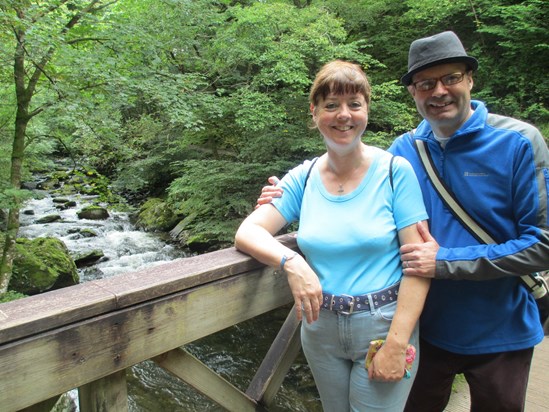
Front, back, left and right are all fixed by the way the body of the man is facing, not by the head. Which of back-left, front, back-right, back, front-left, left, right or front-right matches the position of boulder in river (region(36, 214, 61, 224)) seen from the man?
right

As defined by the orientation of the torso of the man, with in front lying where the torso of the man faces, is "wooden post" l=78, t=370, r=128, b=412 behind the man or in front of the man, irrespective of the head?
in front

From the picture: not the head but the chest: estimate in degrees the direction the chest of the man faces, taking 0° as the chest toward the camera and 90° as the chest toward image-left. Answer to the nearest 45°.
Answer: approximately 45°

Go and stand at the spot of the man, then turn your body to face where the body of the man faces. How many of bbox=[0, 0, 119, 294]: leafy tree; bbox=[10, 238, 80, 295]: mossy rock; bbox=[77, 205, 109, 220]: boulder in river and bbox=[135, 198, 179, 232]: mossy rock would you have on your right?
4

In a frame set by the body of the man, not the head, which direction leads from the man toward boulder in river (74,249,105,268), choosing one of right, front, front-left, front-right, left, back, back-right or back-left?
right

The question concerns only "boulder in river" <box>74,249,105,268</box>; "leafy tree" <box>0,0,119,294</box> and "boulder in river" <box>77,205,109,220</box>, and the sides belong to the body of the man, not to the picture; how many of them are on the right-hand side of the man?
3

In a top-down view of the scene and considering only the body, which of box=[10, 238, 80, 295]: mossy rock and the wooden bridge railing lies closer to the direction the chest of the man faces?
the wooden bridge railing

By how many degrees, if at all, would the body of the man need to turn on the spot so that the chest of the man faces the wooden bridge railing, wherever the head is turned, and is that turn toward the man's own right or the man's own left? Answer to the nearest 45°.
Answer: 0° — they already face it

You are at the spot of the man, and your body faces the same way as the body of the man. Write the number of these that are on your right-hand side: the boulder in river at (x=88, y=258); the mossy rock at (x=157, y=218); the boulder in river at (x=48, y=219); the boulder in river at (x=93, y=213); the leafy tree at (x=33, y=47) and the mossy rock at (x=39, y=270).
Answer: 6

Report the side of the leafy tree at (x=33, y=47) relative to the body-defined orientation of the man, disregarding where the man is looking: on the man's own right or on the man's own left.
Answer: on the man's own right

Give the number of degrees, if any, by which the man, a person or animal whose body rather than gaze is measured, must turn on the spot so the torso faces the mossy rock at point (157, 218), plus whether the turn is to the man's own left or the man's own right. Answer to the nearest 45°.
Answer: approximately 90° to the man's own right
